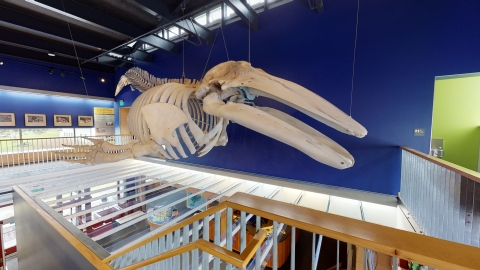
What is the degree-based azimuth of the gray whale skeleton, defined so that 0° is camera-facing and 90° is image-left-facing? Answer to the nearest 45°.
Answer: approximately 315°

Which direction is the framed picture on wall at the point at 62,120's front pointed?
toward the camera

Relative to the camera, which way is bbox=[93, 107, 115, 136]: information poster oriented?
toward the camera

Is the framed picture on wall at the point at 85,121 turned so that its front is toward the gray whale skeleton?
yes

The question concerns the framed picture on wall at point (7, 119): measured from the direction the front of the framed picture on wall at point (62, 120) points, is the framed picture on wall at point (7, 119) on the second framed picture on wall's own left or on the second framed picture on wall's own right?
on the second framed picture on wall's own right

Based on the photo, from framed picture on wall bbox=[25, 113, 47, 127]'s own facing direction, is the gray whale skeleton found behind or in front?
in front

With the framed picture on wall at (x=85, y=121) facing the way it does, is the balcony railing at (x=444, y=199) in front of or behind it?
in front

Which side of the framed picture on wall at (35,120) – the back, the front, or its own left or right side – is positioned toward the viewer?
front
